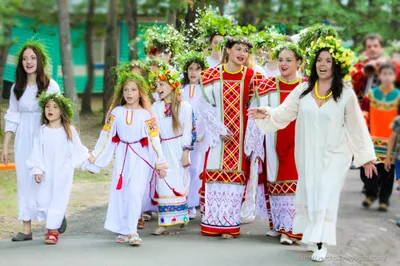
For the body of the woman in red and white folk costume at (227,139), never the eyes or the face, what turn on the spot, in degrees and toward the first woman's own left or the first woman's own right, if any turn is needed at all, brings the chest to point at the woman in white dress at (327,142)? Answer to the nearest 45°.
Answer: approximately 45° to the first woman's own left

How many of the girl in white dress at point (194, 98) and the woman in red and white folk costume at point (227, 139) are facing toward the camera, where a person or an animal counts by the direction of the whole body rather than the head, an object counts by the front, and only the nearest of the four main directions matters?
2

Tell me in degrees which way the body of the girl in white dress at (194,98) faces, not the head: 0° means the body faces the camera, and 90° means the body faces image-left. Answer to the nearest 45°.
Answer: approximately 0°

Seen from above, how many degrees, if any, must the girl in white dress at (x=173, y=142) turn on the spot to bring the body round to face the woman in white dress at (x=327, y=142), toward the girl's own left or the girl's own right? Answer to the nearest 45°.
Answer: approximately 90° to the girl's own left

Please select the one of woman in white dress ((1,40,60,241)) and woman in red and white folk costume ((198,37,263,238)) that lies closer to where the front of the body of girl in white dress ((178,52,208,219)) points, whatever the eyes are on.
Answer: the woman in red and white folk costume

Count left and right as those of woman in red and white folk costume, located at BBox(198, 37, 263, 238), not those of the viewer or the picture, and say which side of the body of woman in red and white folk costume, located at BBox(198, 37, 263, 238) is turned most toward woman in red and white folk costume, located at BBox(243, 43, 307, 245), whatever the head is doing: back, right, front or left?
left
